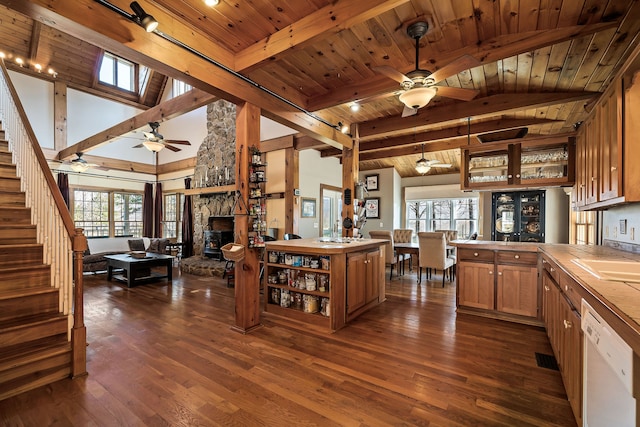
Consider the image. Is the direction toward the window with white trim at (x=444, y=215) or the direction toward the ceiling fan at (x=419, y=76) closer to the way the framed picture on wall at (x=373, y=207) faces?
the ceiling fan

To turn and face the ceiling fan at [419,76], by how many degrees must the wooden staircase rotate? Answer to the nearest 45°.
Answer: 0° — it already faces it

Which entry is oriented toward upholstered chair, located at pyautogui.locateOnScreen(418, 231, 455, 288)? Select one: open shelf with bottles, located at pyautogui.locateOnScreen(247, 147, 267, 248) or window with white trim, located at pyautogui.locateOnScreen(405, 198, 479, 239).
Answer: the window with white trim

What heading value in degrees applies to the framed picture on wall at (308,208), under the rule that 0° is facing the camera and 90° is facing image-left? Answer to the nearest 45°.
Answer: approximately 0°

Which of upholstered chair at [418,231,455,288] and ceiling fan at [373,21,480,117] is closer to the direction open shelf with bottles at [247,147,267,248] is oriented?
the ceiling fan

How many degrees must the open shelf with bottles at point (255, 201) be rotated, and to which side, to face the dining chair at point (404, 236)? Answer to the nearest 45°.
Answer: approximately 135° to its left

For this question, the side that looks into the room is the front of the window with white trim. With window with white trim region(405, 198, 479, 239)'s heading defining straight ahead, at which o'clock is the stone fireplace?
The stone fireplace is roughly at 2 o'clock from the window with white trim.

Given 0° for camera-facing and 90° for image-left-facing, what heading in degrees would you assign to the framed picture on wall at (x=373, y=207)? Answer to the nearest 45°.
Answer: approximately 0°
